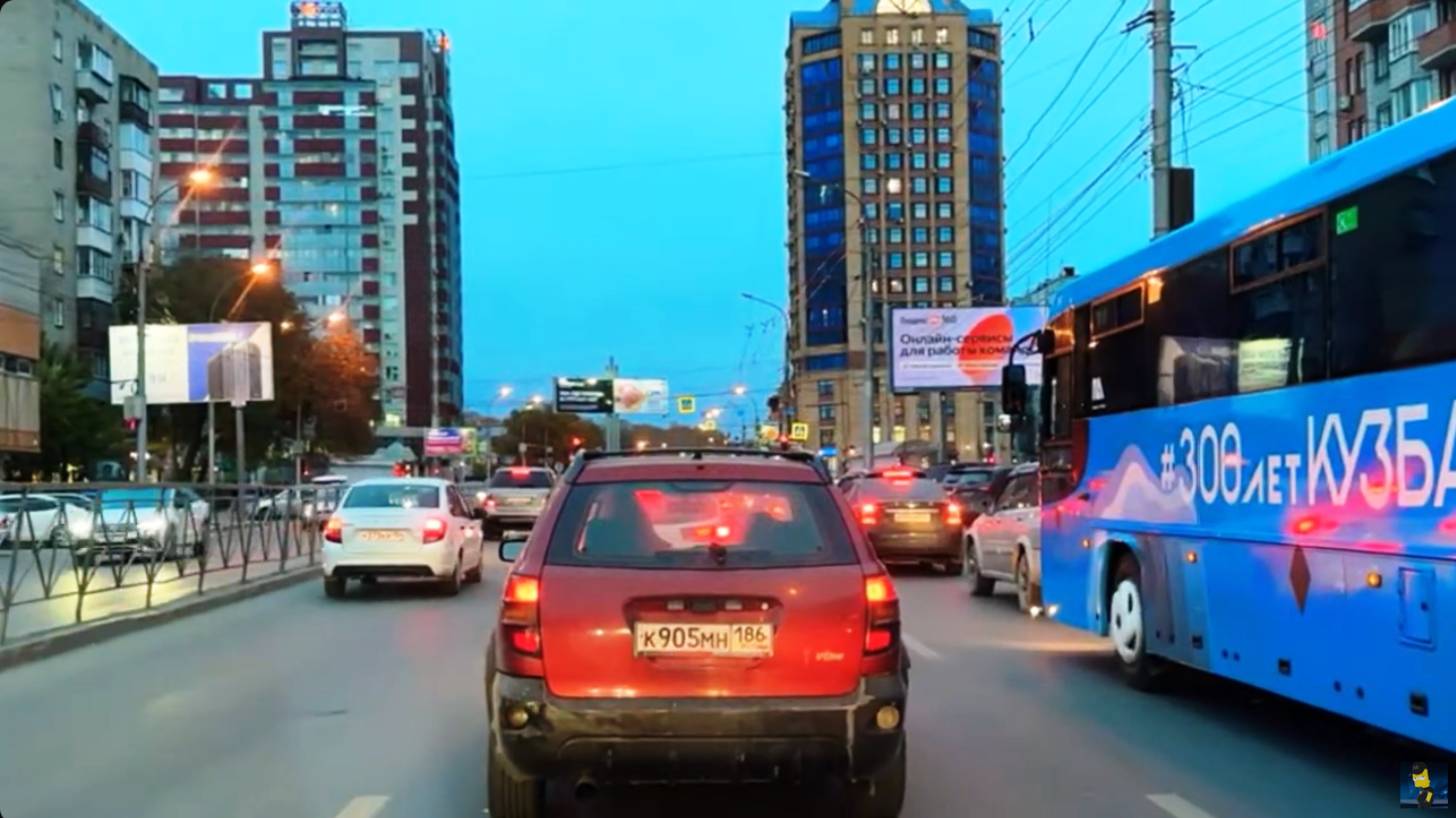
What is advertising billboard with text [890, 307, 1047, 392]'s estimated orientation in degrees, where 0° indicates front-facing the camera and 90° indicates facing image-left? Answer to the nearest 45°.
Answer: approximately 0°

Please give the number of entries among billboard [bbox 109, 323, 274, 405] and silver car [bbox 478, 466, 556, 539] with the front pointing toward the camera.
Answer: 1

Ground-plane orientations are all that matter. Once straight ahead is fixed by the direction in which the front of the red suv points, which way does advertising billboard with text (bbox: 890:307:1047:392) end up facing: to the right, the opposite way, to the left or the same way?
the opposite way

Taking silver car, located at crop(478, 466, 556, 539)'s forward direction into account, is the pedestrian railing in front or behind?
behind

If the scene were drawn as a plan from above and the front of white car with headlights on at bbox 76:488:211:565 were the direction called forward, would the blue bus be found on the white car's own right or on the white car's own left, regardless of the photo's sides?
on the white car's own left

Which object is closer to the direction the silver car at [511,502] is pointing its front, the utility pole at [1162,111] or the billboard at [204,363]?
the billboard

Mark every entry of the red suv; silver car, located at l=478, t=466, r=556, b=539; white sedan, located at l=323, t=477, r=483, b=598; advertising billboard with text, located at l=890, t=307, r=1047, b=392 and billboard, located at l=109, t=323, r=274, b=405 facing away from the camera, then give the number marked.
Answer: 3

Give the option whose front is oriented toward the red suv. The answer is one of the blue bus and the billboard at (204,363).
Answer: the billboard

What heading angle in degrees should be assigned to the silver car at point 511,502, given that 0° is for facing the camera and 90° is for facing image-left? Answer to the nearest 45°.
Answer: approximately 180°

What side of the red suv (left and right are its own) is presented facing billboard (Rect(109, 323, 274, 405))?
front

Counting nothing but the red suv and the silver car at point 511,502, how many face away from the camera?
2

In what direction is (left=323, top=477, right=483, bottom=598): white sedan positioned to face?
away from the camera

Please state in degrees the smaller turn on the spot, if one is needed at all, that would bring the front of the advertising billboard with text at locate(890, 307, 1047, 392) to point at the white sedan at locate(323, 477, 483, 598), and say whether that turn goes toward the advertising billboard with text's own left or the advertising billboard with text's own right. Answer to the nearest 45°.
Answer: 0° — it already faces it

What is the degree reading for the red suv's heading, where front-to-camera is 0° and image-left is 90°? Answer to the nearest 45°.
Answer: approximately 180°

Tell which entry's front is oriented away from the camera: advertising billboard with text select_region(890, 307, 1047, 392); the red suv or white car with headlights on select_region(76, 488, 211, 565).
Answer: the red suv
